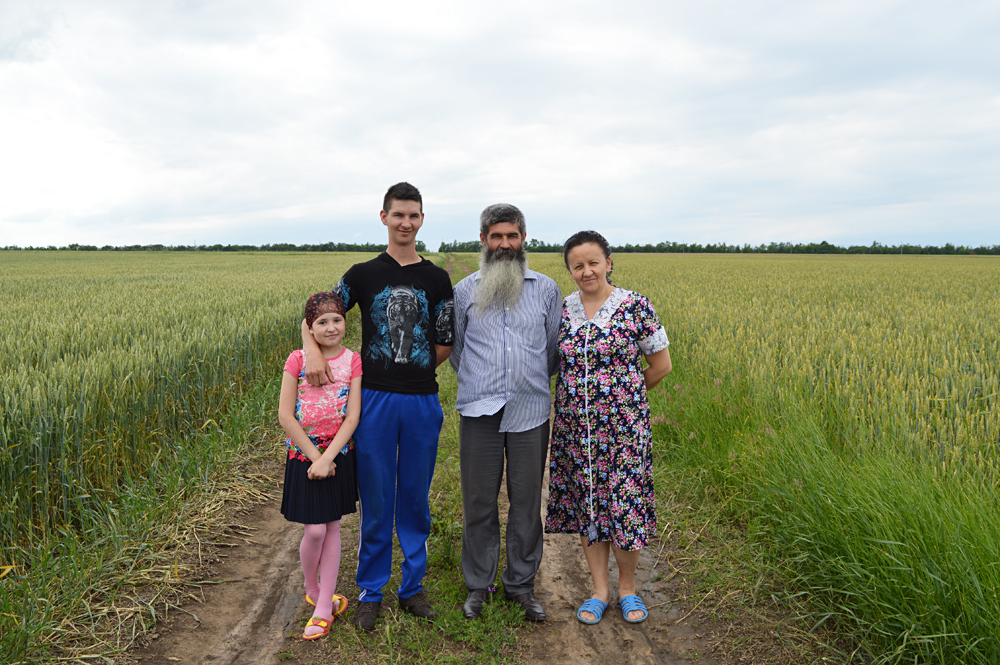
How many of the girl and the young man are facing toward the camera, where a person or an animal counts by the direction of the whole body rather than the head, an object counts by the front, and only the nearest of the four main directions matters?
2

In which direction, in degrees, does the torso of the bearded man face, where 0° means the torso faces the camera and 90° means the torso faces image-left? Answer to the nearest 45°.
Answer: approximately 0°

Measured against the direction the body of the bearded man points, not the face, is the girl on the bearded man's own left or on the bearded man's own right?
on the bearded man's own right

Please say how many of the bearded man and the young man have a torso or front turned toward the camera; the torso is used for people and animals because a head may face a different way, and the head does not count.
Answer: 2

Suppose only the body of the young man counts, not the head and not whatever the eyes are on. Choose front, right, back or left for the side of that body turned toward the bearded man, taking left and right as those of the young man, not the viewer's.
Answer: left
